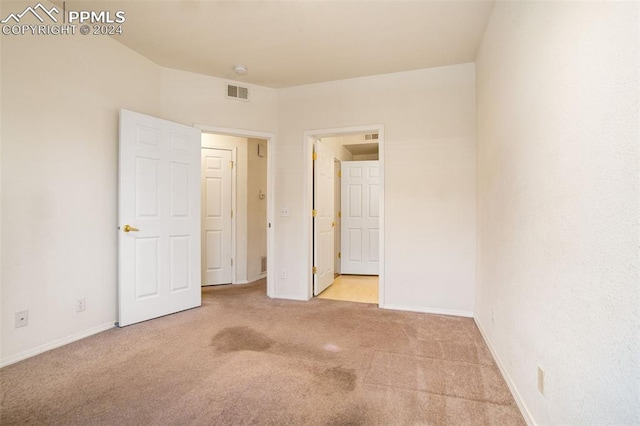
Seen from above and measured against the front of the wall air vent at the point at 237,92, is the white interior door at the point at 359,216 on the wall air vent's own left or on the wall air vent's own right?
on the wall air vent's own left

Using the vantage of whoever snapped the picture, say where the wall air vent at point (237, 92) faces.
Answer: facing the viewer and to the right of the viewer

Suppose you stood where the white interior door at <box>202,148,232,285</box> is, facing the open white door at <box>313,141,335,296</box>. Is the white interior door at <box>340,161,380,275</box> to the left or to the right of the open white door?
left
